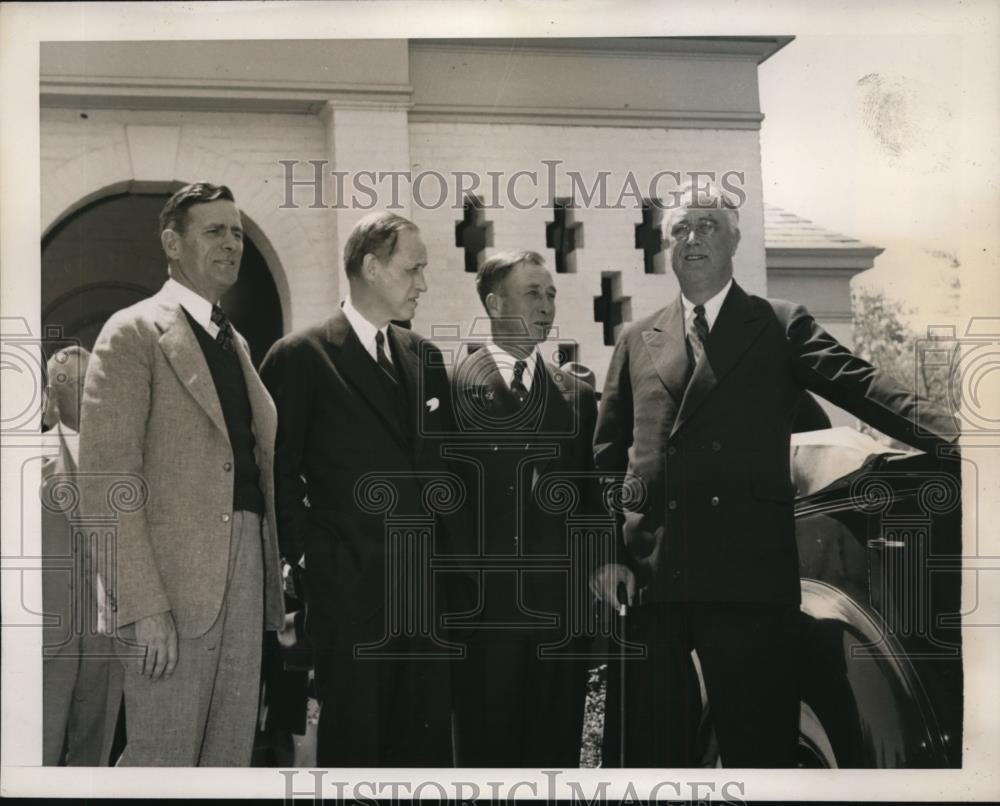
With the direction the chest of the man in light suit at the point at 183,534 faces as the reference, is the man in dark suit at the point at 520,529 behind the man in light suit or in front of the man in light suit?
in front

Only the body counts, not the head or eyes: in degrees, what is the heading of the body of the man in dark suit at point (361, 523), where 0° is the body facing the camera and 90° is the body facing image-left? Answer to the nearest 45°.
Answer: approximately 315°

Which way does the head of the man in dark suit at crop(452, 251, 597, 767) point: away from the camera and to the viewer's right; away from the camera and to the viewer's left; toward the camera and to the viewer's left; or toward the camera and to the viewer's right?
toward the camera and to the viewer's right

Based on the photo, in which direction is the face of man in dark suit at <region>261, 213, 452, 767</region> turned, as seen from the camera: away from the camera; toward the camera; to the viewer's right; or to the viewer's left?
to the viewer's right
